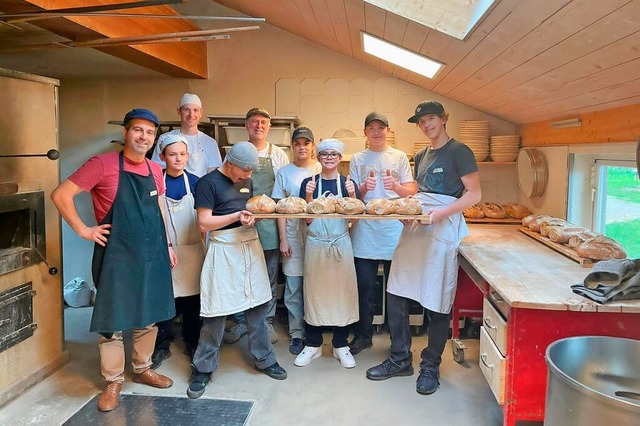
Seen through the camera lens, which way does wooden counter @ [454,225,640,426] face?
facing to the left of the viewer

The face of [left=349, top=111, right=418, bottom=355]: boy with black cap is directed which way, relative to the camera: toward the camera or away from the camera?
toward the camera

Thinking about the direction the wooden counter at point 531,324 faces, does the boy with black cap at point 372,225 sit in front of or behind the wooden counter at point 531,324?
in front

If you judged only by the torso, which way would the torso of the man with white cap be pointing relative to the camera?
toward the camera

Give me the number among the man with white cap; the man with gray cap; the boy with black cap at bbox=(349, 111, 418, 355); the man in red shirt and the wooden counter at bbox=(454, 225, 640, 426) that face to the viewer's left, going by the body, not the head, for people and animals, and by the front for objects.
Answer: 1

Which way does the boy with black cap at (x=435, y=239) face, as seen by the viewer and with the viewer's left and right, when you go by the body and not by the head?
facing the viewer and to the left of the viewer

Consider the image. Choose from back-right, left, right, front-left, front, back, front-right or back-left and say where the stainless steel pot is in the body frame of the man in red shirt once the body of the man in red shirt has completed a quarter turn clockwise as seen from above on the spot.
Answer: left

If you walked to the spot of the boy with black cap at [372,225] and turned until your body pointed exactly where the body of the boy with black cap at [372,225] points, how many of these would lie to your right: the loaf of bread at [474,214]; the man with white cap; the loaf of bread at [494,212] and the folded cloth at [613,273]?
1

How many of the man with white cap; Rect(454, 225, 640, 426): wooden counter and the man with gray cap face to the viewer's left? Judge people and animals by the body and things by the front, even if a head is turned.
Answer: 1

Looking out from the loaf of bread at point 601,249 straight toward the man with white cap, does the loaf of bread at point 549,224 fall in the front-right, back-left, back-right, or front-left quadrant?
front-right

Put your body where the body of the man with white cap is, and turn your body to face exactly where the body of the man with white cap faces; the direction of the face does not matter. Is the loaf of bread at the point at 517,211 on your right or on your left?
on your left

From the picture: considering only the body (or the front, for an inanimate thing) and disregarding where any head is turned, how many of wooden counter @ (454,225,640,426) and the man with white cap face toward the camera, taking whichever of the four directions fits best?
1

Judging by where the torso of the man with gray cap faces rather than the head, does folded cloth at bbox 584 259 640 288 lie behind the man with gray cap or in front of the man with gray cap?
in front

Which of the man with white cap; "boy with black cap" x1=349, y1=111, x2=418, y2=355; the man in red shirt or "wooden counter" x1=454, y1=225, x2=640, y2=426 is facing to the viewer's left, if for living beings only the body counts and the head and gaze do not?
the wooden counter

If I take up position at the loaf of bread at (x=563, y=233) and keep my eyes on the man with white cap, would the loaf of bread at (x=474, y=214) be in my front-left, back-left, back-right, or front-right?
front-right
